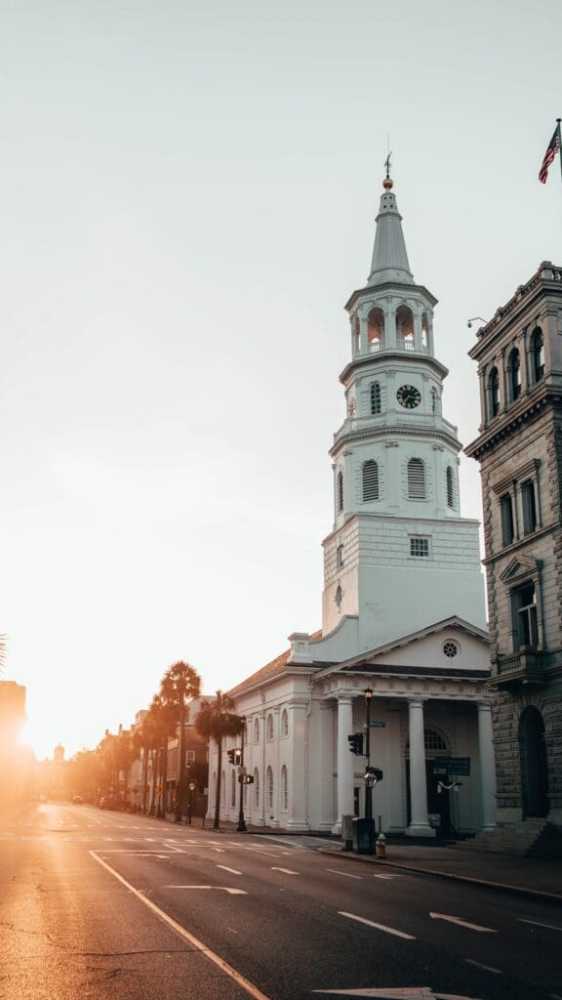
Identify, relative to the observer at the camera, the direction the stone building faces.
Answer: facing the viewer and to the left of the viewer
